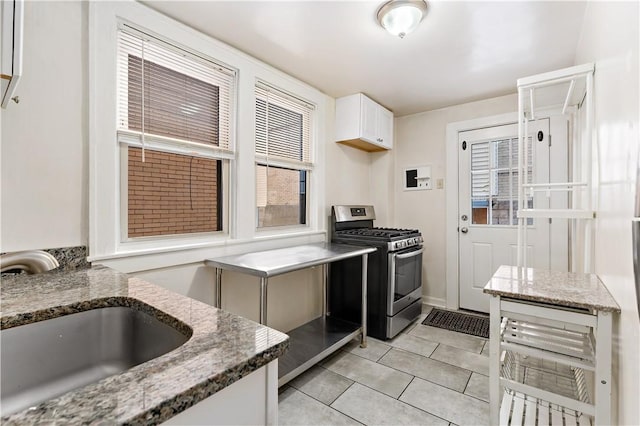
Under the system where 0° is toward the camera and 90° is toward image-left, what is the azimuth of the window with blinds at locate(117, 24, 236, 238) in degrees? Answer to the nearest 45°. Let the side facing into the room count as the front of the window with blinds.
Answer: approximately 315°

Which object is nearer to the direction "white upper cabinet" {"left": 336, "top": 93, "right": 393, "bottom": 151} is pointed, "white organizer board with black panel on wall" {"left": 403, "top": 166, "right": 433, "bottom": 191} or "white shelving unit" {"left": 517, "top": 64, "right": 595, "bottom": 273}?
the white shelving unit

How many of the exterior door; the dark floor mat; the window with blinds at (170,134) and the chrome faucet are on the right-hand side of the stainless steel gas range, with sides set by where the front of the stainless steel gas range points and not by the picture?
2

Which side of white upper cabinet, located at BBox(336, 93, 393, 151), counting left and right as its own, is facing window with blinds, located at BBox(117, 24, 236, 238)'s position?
right

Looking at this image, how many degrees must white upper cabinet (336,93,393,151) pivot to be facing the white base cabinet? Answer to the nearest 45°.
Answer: approximately 45° to its right

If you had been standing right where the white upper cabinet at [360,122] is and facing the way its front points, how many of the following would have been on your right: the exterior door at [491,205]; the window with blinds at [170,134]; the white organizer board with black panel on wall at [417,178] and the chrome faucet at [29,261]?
2

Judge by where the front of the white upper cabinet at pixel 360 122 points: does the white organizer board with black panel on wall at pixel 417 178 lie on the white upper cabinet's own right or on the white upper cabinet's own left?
on the white upper cabinet's own left

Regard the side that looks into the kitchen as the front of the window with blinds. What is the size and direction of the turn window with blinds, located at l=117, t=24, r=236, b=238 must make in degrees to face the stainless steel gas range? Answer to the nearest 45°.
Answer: approximately 45° to its left
